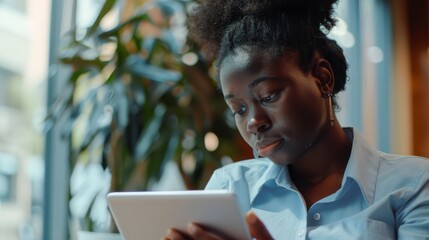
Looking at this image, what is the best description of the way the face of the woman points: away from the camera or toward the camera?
toward the camera

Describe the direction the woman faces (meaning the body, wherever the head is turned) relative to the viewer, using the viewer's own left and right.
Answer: facing the viewer and to the left of the viewer
